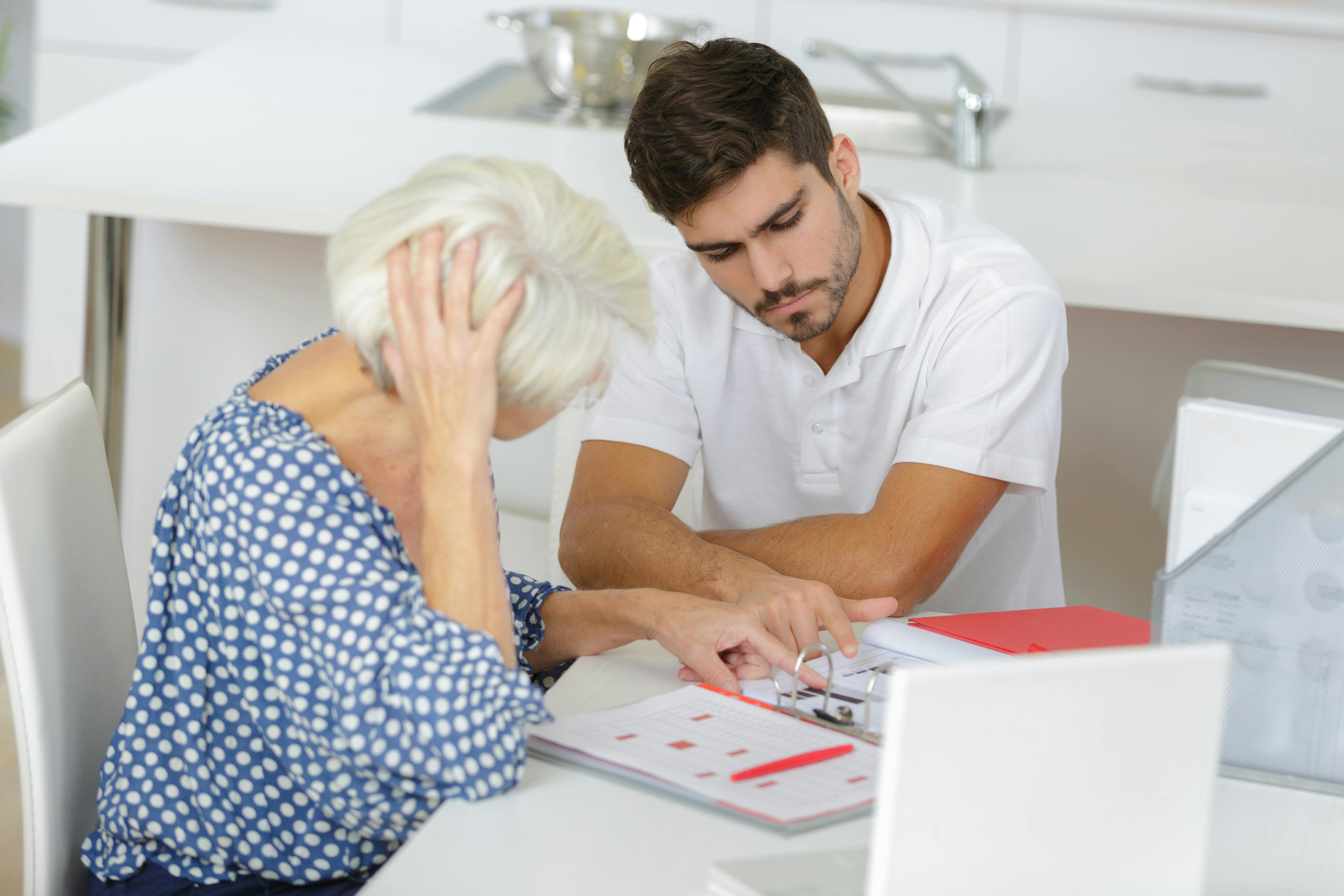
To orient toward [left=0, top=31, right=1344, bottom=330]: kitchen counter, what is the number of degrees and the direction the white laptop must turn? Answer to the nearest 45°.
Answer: approximately 45° to its right

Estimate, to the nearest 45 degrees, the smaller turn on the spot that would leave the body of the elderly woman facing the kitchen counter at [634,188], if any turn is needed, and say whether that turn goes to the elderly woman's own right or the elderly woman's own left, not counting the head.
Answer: approximately 90° to the elderly woman's own left

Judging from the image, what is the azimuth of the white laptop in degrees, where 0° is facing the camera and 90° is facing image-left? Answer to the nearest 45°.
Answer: approximately 135°

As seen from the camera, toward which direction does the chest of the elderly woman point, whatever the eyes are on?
to the viewer's right

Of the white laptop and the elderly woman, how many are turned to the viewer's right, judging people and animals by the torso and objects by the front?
1

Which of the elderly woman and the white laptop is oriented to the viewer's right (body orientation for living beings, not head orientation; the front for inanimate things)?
the elderly woman
